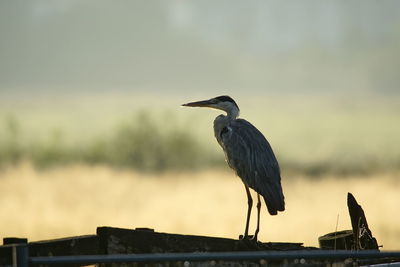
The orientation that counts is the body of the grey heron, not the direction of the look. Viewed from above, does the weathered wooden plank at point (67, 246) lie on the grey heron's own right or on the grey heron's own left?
on the grey heron's own left

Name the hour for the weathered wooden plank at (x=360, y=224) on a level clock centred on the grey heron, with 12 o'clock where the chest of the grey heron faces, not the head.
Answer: The weathered wooden plank is roughly at 7 o'clock from the grey heron.

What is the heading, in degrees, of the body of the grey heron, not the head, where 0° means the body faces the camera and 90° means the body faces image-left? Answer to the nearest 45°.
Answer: approximately 90°
